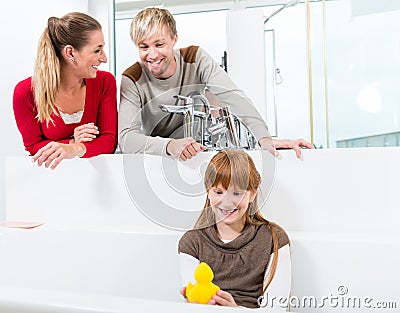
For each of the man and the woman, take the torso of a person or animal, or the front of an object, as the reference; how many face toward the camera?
2

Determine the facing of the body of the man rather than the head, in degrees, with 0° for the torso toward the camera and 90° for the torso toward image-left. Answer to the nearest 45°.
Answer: approximately 0°

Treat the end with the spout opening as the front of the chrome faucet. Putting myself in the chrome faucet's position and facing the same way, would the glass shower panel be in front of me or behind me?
behind

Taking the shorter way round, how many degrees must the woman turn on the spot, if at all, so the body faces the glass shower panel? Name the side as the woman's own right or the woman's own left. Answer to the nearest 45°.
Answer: approximately 135° to the woman's own left

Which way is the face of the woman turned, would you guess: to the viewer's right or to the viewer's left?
to the viewer's right

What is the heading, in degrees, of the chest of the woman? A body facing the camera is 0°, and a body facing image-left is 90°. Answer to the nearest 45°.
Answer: approximately 0°
